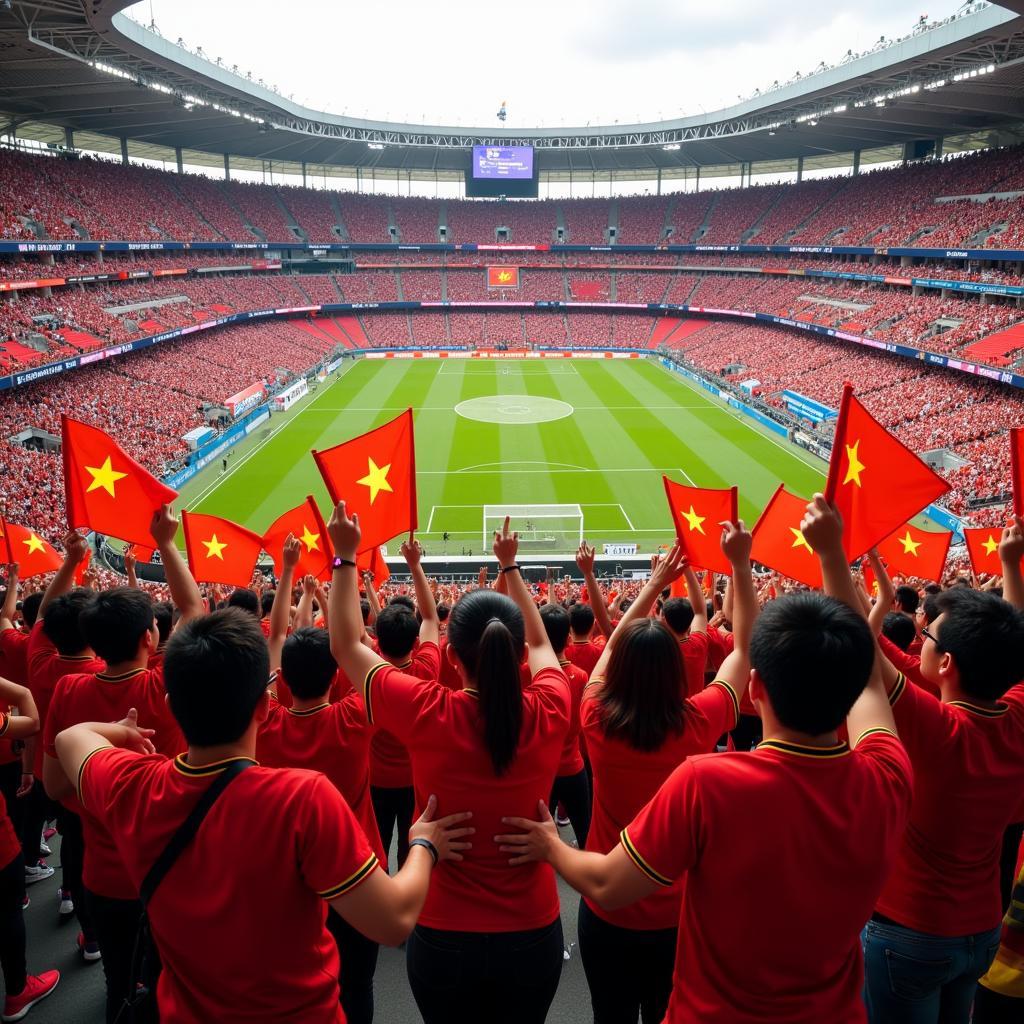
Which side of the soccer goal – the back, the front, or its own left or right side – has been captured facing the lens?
back

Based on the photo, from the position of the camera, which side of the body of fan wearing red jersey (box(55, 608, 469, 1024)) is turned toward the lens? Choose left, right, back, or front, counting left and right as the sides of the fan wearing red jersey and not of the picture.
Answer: back

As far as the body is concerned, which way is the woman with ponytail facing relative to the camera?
away from the camera

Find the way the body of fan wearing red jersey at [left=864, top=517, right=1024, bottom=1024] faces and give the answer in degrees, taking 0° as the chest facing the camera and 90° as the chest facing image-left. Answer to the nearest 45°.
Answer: approximately 135°

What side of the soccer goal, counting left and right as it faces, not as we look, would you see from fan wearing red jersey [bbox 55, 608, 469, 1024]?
back

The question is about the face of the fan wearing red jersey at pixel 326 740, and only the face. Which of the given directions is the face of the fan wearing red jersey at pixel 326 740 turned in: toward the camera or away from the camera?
away from the camera

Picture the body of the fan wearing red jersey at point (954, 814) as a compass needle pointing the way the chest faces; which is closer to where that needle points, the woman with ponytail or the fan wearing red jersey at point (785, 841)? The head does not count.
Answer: the woman with ponytail

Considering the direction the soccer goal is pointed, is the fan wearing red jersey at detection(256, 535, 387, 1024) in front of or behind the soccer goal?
behind

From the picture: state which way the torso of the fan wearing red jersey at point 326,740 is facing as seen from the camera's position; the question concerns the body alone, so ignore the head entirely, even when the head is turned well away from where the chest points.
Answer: away from the camera

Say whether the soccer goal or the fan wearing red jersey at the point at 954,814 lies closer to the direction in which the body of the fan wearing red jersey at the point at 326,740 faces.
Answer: the soccer goal

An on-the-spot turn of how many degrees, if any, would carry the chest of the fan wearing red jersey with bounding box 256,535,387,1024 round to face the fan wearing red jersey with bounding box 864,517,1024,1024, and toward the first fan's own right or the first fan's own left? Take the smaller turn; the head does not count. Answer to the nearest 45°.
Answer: approximately 135° to the first fan's own right
